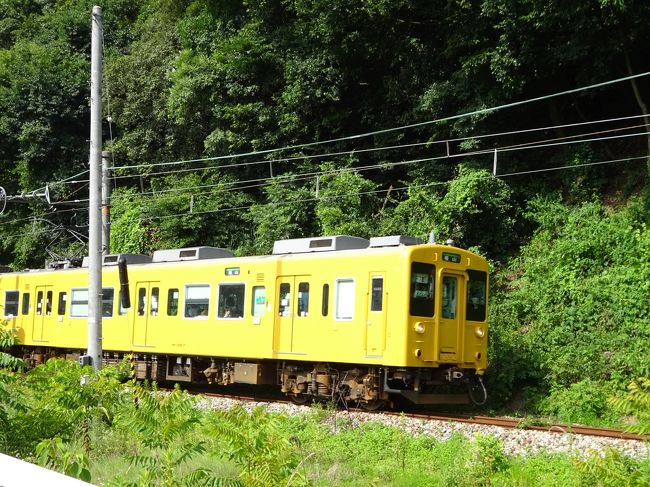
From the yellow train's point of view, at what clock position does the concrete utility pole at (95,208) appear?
The concrete utility pole is roughly at 4 o'clock from the yellow train.

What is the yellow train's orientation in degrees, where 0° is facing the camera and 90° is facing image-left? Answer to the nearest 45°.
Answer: approximately 315°
